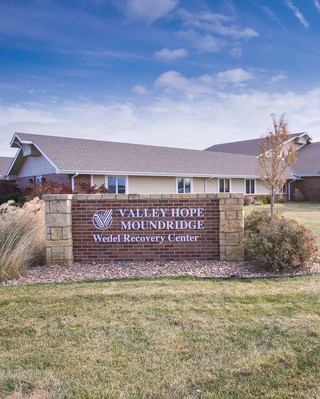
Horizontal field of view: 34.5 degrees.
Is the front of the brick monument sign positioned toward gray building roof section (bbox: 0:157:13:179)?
no

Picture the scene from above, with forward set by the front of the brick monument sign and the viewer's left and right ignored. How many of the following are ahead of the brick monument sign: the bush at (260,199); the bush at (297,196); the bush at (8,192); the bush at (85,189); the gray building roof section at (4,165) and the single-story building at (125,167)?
0

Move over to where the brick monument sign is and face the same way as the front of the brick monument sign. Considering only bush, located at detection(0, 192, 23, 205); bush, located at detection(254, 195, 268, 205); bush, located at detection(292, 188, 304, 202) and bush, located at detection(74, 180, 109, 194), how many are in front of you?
0

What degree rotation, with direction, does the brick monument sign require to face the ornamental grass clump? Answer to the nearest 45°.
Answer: approximately 90° to its right

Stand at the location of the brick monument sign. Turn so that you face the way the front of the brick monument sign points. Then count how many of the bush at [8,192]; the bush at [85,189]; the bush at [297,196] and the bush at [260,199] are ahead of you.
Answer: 0

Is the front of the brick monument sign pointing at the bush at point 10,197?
no

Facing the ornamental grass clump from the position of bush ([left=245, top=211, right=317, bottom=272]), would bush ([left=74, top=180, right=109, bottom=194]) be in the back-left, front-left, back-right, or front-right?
front-right

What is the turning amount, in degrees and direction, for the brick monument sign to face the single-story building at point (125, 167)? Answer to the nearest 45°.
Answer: approximately 180°

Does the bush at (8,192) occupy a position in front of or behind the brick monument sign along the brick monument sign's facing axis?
behind

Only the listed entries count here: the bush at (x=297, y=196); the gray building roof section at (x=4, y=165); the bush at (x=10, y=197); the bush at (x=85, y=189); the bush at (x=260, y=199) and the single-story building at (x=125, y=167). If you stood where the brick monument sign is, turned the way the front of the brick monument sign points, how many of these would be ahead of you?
0

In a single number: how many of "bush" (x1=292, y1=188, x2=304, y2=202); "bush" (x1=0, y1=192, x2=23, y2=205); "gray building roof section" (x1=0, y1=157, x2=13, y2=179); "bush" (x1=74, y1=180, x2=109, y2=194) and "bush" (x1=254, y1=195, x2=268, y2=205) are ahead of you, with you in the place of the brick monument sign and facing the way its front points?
0

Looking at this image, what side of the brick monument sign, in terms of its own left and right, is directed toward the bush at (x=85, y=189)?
back

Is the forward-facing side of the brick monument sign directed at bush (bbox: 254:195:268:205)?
no

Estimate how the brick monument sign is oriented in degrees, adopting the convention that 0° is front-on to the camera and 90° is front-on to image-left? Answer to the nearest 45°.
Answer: approximately 0°

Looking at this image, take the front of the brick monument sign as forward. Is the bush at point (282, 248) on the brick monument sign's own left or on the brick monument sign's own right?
on the brick monument sign's own left
